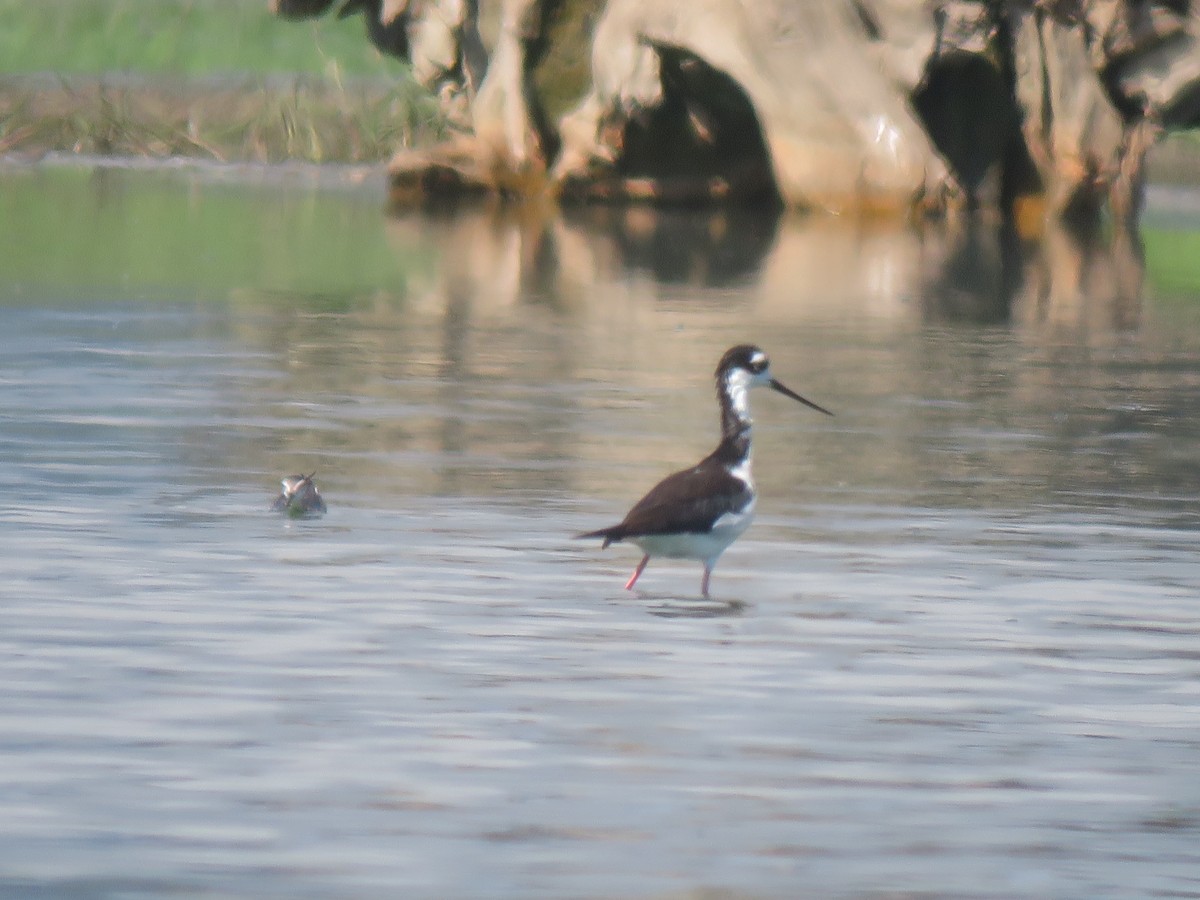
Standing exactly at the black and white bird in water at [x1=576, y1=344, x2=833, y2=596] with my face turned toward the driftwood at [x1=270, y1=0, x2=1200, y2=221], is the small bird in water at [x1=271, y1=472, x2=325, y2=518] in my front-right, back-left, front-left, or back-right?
front-left

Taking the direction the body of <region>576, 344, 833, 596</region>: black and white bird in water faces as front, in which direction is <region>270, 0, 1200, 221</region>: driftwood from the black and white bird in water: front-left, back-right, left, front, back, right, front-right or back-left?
left

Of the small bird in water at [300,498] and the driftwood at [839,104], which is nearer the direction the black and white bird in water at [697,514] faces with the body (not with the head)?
the driftwood

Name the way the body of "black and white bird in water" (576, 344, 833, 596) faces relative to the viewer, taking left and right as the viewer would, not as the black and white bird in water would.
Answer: facing to the right of the viewer

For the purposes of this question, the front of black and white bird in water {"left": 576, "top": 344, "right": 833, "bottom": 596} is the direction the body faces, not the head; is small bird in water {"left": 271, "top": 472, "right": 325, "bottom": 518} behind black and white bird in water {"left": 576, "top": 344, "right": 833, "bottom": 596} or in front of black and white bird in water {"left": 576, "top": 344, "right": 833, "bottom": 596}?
behind
